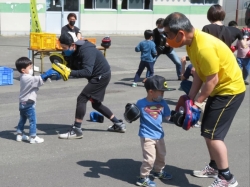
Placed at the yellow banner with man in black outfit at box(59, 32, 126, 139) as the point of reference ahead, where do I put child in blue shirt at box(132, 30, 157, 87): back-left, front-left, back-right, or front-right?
front-left

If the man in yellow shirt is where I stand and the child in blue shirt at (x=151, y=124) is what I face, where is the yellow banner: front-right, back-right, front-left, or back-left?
front-right

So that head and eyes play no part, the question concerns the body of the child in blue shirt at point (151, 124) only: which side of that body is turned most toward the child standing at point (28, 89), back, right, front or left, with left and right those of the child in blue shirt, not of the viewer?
back

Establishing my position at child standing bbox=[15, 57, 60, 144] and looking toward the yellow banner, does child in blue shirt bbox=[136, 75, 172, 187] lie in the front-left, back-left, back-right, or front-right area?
back-right

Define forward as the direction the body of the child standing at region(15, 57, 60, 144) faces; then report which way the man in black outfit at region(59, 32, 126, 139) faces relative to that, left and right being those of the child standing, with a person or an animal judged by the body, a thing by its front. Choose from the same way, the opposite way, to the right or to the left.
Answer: the opposite way

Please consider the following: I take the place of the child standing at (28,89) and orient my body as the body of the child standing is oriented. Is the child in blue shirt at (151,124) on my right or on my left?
on my right

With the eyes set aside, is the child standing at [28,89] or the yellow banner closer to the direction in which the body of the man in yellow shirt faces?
the child standing

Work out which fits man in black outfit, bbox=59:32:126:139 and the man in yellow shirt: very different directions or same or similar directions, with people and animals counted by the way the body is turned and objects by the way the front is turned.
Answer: same or similar directions

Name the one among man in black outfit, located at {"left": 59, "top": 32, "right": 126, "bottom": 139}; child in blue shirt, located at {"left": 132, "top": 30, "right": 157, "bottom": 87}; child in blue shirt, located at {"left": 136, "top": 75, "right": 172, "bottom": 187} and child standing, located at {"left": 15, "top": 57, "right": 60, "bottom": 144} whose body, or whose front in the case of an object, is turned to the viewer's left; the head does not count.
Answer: the man in black outfit

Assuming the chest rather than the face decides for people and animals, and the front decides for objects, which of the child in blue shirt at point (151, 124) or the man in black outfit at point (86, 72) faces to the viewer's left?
the man in black outfit

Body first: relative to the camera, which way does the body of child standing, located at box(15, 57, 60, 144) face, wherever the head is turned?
to the viewer's right

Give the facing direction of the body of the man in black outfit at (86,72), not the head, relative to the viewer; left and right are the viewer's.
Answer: facing to the left of the viewer

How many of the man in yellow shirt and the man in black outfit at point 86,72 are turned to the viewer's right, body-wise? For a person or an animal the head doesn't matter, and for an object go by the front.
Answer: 0

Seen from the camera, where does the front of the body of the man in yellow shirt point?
to the viewer's left

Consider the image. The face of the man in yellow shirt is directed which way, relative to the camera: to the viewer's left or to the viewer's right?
to the viewer's left

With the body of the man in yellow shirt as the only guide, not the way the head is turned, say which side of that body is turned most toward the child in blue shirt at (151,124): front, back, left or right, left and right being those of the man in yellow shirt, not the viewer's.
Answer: front

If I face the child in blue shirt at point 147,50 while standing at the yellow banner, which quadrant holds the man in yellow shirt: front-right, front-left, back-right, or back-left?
front-right
